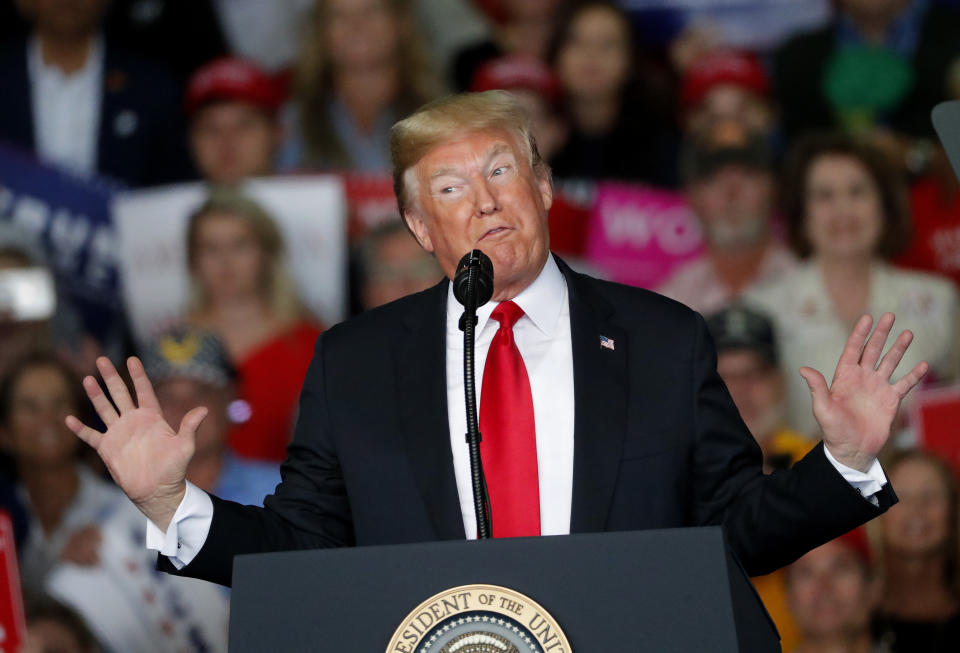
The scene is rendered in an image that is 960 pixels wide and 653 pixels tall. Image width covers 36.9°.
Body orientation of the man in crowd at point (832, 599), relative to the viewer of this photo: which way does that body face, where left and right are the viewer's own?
facing the viewer

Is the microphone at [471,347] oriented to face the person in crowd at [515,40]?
yes

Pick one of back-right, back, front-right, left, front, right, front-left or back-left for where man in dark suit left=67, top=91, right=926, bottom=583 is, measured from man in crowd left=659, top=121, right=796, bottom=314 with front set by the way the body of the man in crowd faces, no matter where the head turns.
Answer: front

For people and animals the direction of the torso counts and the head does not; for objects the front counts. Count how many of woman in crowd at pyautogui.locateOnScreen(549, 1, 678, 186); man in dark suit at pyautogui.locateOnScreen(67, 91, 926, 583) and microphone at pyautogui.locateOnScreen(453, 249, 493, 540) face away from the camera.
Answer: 1

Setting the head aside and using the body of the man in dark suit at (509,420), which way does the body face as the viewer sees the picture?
toward the camera

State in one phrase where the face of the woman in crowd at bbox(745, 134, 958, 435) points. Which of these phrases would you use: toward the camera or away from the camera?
toward the camera

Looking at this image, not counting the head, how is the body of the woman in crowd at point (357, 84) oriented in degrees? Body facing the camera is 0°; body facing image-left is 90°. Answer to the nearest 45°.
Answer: approximately 0°

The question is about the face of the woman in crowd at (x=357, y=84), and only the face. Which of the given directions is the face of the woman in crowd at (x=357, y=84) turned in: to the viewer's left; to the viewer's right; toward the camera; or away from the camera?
toward the camera

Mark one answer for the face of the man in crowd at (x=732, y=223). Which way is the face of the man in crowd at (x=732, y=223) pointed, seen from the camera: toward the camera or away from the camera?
toward the camera

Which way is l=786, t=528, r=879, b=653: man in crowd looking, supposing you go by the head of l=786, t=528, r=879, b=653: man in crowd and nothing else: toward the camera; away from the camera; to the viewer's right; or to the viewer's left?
toward the camera

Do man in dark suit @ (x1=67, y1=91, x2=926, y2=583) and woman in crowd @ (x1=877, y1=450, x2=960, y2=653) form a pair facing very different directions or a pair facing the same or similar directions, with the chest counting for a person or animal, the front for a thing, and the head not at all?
same or similar directions

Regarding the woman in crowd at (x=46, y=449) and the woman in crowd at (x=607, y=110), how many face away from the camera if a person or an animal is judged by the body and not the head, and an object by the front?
0

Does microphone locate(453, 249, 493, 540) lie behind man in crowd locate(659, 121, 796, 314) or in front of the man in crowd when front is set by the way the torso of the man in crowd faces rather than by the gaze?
in front
